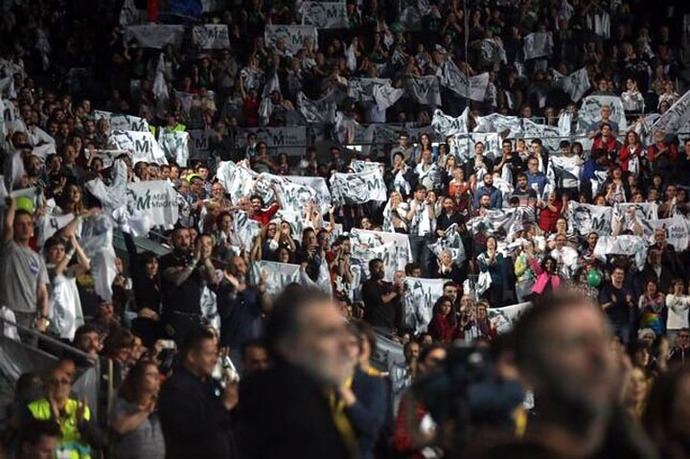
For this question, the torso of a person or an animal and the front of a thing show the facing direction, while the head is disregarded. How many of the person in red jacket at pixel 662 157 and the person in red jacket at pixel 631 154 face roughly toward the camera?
2

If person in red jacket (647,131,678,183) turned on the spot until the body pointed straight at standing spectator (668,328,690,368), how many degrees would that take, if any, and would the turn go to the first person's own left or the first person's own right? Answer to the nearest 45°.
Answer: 0° — they already face them

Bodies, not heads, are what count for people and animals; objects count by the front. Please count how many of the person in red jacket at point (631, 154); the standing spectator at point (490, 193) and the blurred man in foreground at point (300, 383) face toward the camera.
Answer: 2

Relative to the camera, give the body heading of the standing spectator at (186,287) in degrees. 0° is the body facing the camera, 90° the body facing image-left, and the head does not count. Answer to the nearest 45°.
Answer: approximately 315°

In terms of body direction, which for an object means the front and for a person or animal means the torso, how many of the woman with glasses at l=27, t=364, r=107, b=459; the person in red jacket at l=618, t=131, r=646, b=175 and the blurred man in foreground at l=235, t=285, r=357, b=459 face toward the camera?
2

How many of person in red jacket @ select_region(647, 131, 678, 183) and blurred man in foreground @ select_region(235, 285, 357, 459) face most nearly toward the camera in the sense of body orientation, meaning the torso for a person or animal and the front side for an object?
1
